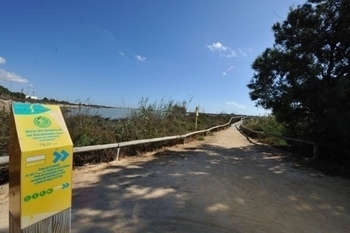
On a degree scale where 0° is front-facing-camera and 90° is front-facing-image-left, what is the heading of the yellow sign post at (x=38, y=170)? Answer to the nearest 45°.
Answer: approximately 315°

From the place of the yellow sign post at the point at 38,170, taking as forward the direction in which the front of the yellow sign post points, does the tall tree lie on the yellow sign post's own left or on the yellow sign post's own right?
on the yellow sign post's own left
